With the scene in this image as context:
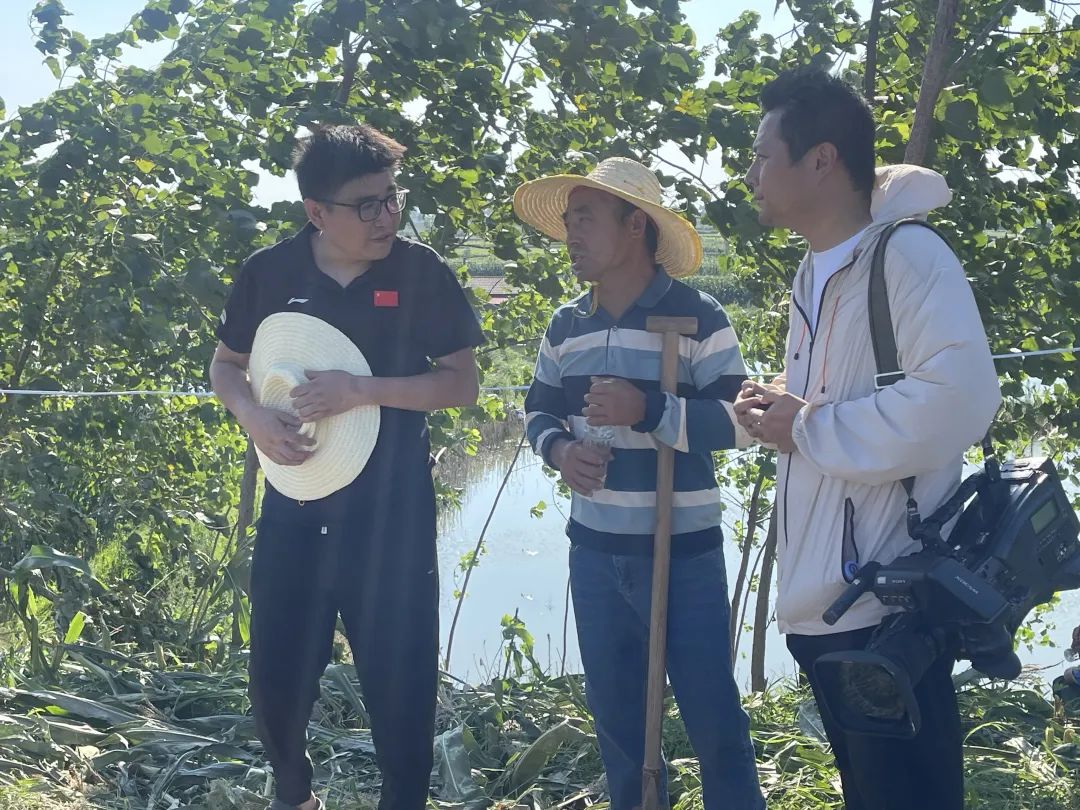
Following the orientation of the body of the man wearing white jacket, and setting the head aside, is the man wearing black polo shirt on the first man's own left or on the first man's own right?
on the first man's own right

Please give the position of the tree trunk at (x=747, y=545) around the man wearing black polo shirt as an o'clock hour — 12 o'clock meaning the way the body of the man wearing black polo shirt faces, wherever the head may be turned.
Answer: The tree trunk is roughly at 7 o'clock from the man wearing black polo shirt.

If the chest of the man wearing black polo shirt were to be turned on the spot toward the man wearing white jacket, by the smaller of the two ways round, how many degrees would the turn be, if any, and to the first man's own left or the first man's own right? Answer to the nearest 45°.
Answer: approximately 45° to the first man's own left

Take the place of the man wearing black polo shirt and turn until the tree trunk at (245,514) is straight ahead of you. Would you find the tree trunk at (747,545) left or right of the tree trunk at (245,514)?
right

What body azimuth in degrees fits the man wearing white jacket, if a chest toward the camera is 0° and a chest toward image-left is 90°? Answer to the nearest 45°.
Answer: approximately 45°

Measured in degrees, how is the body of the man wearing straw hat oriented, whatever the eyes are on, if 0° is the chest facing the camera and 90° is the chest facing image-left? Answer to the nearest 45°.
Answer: approximately 45°

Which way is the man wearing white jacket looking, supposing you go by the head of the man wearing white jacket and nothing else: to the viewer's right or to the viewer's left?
to the viewer's left
